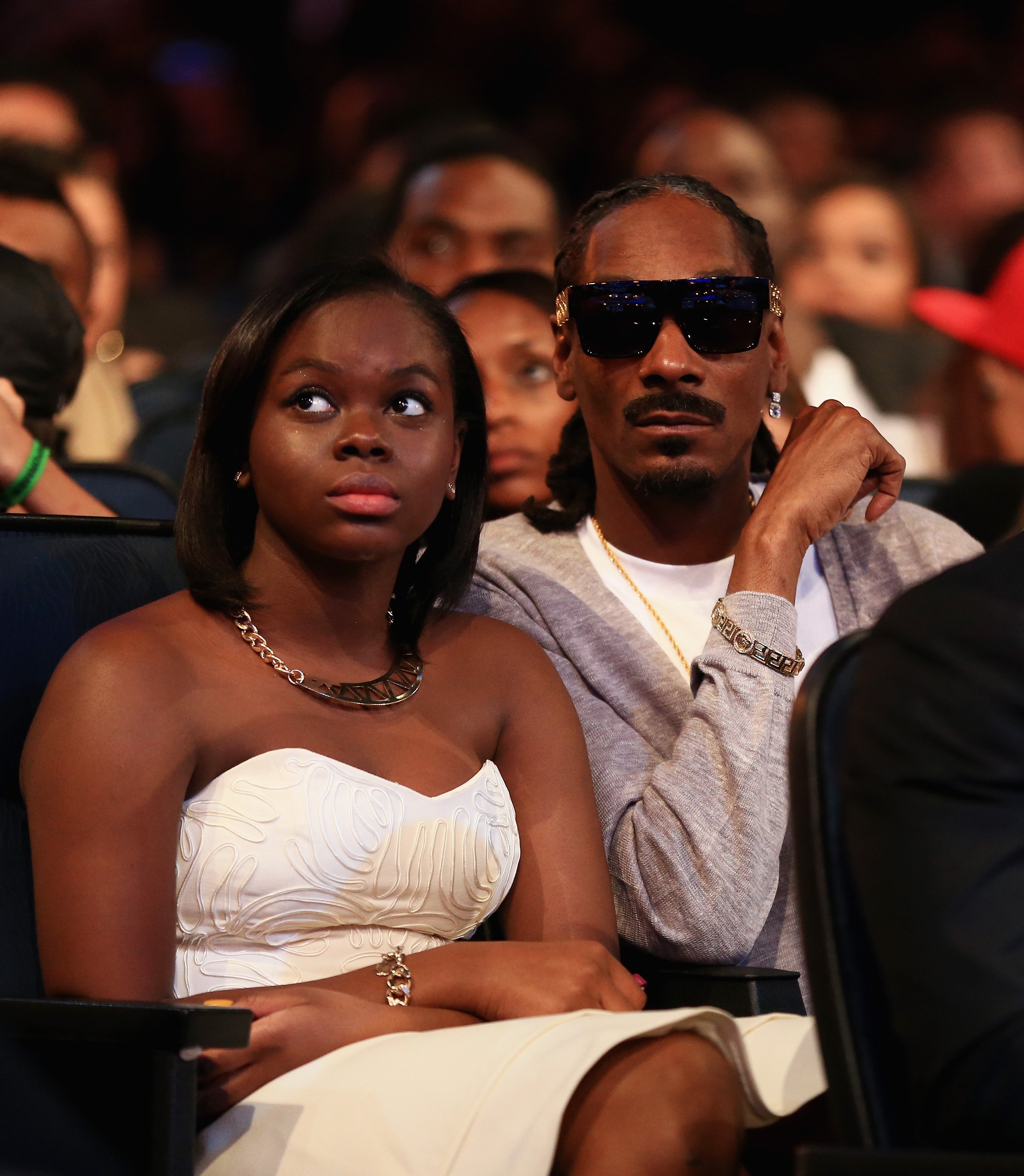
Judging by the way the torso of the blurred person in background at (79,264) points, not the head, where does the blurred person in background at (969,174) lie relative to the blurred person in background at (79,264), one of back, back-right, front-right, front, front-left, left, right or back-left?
back-left

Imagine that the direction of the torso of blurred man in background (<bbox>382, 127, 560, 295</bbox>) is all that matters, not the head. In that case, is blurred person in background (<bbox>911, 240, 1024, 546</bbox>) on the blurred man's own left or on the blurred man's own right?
on the blurred man's own left

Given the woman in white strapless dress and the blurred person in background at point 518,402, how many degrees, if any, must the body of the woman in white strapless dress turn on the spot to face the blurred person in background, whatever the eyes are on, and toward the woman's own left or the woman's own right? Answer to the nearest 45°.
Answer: approximately 135° to the woman's own left

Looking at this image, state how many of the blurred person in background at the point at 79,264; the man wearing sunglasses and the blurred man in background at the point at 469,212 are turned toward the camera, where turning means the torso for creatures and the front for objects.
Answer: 3

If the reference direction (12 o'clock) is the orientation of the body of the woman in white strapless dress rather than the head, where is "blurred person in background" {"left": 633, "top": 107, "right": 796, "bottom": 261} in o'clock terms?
The blurred person in background is roughly at 8 o'clock from the woman in white strapless dress.

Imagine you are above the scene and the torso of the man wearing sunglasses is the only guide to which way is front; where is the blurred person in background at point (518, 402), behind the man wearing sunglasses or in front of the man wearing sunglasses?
behind

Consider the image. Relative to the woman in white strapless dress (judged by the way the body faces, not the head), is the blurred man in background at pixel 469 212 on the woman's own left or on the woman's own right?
on the woman's own left

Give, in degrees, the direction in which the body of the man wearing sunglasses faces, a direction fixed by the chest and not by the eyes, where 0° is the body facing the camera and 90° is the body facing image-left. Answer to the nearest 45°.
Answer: approximately 0°

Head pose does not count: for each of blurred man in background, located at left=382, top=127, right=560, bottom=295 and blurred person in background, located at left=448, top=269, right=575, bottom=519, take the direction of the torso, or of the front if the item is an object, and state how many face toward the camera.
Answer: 2

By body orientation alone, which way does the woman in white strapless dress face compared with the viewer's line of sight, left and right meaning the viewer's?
facing the viewer and to the right of the viewer

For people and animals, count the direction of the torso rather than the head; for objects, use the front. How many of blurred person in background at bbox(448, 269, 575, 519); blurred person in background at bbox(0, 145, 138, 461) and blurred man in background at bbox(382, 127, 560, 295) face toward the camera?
3
